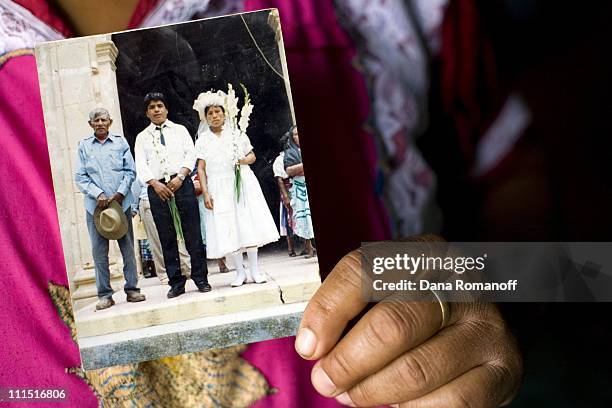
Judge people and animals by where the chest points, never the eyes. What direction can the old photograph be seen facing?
toward the camera
